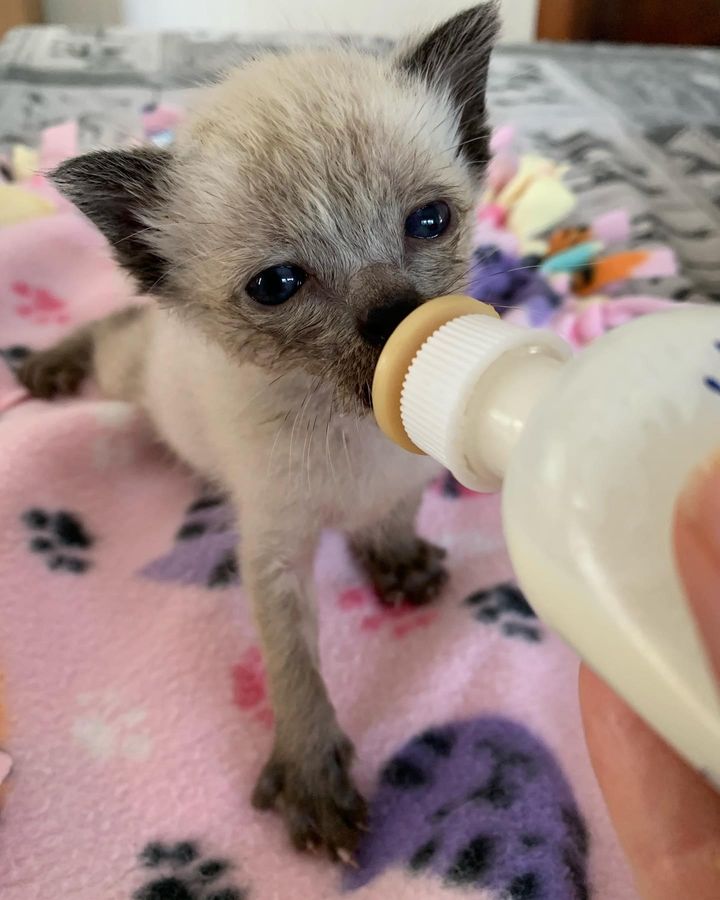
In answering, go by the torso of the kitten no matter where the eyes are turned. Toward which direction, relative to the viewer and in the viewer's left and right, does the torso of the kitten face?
facing the viewer and to the right of the viewer

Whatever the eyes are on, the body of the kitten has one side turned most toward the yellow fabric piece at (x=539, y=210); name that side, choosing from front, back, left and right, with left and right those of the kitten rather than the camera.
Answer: left

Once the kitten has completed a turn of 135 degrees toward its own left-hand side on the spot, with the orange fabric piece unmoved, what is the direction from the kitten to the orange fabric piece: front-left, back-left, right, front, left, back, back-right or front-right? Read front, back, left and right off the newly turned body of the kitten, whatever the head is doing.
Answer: front-right

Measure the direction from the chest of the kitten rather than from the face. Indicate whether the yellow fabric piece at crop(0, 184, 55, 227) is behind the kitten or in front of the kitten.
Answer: behind

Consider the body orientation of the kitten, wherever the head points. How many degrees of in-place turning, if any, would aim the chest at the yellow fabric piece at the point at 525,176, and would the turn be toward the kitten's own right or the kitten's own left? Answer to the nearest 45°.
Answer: approximately 90° to the kitten's own left
